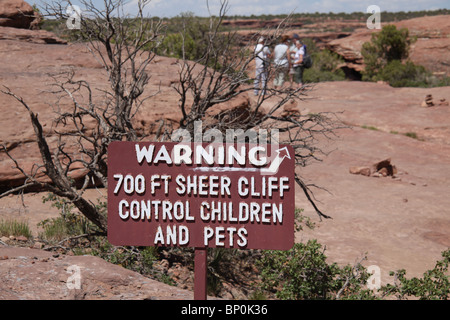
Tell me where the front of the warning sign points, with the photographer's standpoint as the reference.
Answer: facing the viewer

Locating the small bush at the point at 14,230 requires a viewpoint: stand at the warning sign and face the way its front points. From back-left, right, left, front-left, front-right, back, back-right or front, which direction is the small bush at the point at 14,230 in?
back-right

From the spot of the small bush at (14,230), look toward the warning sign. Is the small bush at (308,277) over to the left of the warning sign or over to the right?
left

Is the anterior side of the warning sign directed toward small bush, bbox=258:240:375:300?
no
